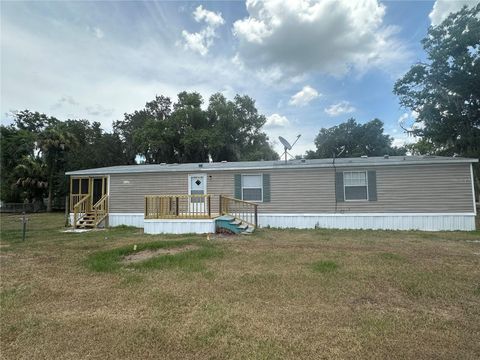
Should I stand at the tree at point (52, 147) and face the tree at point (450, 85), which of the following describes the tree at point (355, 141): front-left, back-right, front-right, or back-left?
front-left

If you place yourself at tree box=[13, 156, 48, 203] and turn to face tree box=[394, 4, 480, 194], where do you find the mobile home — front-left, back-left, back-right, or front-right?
front-right

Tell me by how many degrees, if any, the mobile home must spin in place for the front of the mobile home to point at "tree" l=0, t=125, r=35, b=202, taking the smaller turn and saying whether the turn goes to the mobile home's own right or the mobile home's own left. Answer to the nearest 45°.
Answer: approximately 135° to the mobile home's own right

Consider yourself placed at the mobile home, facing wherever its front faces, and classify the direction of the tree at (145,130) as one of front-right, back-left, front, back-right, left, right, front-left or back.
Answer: back-right

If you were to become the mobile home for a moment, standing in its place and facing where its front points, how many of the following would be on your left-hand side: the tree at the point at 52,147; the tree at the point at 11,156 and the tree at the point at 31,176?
0

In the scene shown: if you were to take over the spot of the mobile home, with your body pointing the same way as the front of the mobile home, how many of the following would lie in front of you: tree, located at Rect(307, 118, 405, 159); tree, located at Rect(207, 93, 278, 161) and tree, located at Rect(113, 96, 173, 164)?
0

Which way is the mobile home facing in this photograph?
toward the camera

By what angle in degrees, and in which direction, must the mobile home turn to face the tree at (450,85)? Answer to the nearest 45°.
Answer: approximately 135° to its left

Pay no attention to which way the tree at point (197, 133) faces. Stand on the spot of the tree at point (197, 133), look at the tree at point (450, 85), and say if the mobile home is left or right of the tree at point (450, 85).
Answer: right

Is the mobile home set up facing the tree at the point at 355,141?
no

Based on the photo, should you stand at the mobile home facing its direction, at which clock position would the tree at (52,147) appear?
The tree is roughly at 4 o'clock from the mobile home.

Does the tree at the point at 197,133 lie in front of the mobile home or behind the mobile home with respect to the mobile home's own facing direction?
behind

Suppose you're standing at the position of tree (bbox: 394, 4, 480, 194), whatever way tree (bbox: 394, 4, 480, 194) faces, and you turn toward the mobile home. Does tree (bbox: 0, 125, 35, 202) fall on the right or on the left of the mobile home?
right

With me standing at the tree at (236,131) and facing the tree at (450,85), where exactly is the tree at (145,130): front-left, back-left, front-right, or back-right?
back-right

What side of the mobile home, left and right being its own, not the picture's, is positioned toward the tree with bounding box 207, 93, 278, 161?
back

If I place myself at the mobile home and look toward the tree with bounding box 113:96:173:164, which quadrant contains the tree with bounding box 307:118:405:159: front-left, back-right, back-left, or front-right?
front-right
